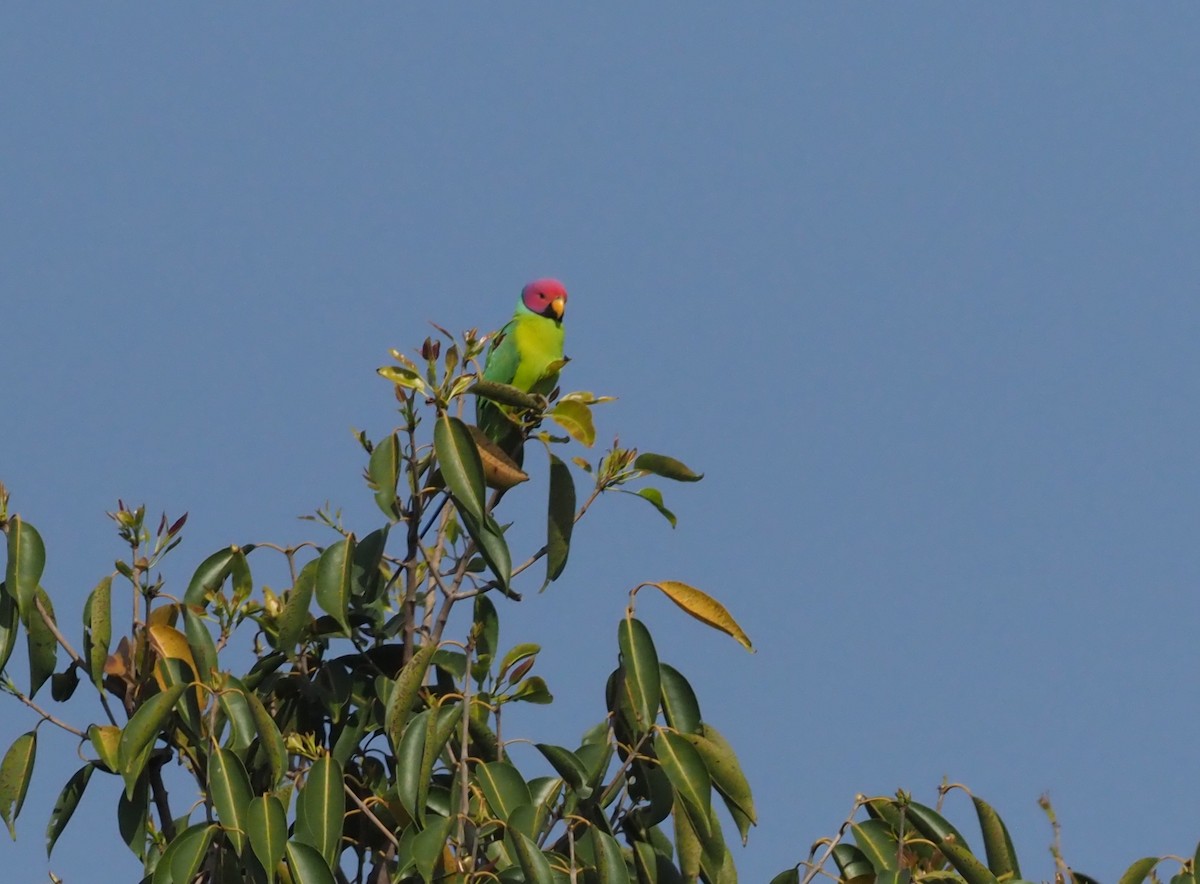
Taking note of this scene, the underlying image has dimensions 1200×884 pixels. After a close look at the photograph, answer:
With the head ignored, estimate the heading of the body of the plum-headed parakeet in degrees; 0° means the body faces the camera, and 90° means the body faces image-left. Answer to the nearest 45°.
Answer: approximately 315°
